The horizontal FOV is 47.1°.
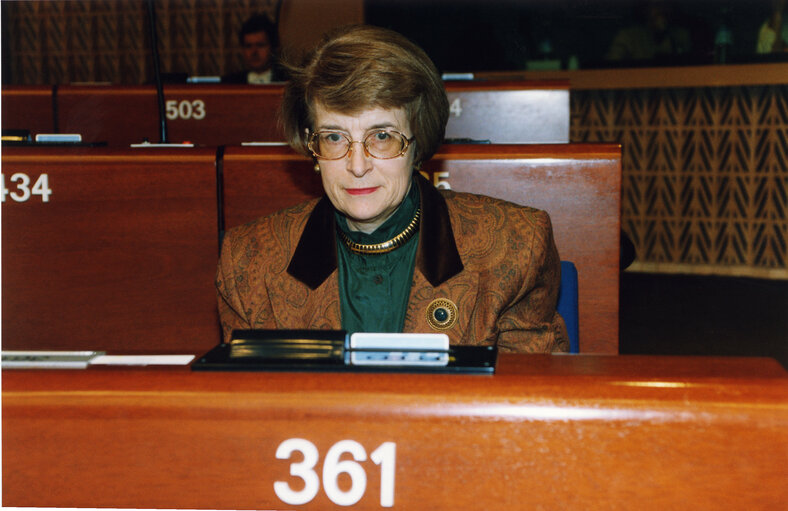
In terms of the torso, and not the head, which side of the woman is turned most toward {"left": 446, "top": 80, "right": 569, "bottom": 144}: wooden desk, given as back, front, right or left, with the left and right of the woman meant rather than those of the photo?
back

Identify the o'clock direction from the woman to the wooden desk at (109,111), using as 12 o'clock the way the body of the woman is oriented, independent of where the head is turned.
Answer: The wooden desk is roughly at 5 o'clock from the woman.

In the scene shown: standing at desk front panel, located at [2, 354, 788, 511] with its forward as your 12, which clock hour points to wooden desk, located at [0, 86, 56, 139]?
The wooden desk is roughly at 5 o'clock from the desk front panel.

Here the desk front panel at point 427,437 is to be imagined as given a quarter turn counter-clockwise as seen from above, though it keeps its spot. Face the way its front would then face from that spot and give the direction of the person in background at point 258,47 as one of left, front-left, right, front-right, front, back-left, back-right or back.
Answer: left

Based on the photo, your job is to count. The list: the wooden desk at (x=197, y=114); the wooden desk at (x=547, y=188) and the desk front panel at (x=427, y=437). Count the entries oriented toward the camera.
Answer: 3

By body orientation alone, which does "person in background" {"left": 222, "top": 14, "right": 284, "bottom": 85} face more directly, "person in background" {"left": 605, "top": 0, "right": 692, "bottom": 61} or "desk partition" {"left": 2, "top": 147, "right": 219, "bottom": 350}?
the desk partition

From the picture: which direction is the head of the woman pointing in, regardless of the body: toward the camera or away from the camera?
toward the camera

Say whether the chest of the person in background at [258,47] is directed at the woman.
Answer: yes

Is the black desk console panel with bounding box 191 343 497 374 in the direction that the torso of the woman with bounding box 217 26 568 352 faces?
yes

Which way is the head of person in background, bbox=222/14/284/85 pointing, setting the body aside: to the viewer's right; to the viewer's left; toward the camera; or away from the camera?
toward the camera

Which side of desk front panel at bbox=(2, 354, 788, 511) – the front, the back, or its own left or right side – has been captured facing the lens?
front

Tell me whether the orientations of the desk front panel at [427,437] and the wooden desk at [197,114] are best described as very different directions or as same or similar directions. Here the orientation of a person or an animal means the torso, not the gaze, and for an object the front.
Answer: same or similar directions
